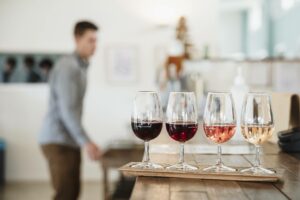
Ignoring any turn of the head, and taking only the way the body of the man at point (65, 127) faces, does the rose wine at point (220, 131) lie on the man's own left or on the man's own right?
on the man's own right

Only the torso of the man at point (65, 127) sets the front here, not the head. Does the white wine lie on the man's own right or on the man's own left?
on the man's own right

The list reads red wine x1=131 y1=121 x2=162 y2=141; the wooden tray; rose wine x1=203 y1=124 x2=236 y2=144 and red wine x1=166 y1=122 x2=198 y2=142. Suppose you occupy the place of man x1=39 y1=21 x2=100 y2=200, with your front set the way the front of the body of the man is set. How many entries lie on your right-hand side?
4

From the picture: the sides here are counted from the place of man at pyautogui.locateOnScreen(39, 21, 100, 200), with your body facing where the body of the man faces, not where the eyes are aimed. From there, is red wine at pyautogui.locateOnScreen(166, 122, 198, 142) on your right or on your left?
on your right

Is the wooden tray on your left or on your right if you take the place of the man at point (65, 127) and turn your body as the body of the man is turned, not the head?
on your right

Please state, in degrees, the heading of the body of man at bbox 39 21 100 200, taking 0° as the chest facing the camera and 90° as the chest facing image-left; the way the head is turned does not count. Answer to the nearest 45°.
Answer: approximately 270°

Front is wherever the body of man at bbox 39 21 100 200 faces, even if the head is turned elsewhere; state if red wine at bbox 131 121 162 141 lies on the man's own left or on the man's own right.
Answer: on the man's own right

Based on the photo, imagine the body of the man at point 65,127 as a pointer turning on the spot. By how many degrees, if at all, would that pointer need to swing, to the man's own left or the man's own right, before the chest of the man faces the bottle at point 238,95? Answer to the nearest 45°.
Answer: approximately 45° to the man's own right
